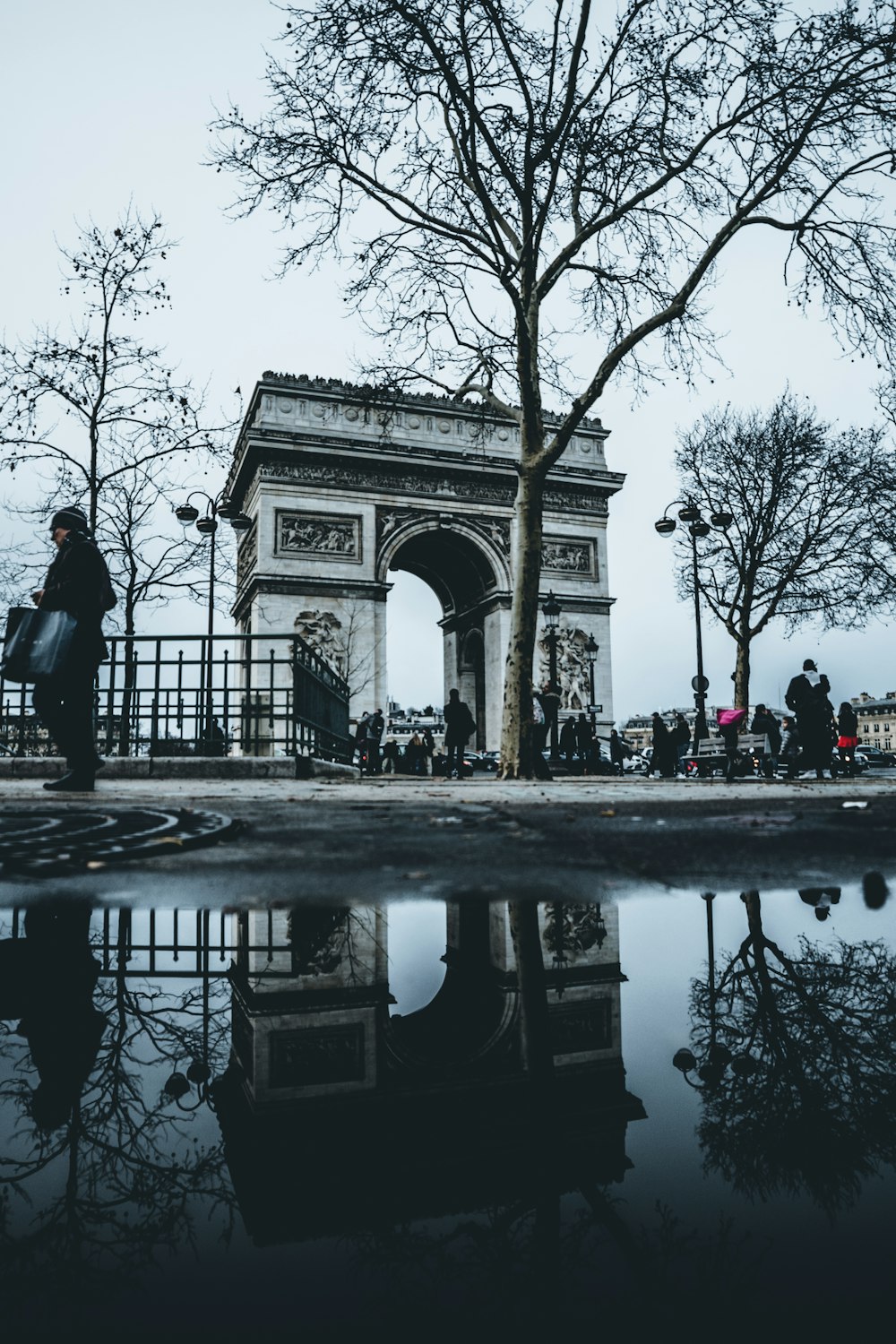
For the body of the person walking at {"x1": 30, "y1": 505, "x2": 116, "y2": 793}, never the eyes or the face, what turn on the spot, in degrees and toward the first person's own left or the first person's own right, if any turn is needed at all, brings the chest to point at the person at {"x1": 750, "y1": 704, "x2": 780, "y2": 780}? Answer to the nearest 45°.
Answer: approximately 135° to the first person's own right

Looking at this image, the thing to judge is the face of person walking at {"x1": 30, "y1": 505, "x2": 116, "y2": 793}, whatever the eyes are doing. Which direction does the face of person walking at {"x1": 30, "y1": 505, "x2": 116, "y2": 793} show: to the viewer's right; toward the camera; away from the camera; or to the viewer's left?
to the viewer's left

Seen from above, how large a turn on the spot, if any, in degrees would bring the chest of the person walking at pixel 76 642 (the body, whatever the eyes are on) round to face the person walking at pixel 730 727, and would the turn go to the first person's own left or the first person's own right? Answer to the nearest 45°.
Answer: approximately 135° to the first person's own right

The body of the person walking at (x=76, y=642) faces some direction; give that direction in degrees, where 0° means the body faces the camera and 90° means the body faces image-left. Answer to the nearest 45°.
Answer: approximately 90°

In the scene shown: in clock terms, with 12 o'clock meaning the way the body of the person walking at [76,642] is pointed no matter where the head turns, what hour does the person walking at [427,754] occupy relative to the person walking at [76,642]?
the person walking at [427,754] is roughly at 4 o'clock from the person walking at [76,642].

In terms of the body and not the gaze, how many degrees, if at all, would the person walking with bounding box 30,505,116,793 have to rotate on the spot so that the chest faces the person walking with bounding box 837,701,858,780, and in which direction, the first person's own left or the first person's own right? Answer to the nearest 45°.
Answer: approximately 135° to the first person's own right

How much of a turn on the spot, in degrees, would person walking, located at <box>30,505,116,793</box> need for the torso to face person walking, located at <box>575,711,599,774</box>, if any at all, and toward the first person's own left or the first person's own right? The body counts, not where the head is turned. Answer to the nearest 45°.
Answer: approximately 135° to the first person's own right

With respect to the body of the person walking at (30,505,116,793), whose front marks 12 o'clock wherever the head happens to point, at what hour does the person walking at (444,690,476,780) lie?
the person walking at (444,690,476,780) is roughly at 4 o'clock from the person walking at (30,505,116,793).

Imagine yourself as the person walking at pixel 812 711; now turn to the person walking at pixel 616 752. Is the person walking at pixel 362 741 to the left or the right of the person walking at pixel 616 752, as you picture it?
left

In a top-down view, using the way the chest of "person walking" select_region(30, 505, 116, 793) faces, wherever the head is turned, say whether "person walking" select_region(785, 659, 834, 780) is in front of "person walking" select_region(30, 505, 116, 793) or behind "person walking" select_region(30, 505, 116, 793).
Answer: behind
